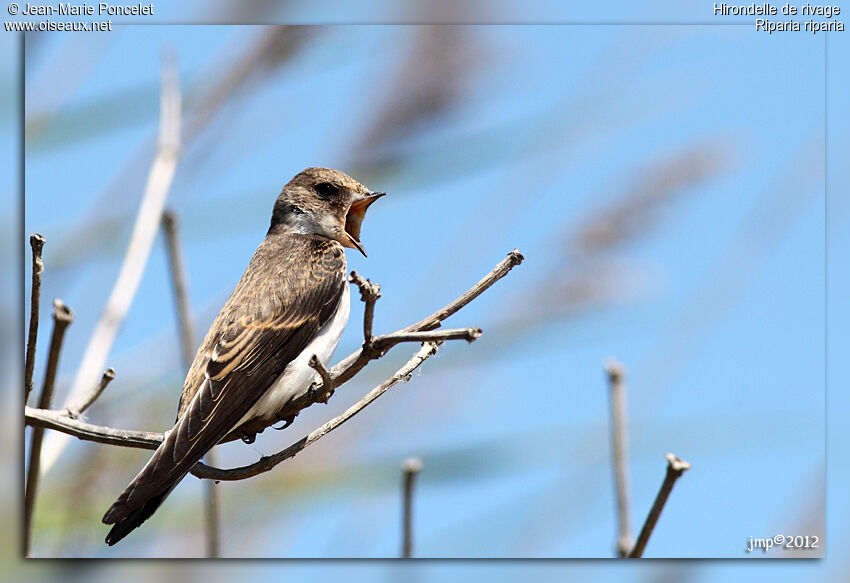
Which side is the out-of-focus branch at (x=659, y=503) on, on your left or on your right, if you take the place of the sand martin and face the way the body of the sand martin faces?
on your right

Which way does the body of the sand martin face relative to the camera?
to the viewer's right
